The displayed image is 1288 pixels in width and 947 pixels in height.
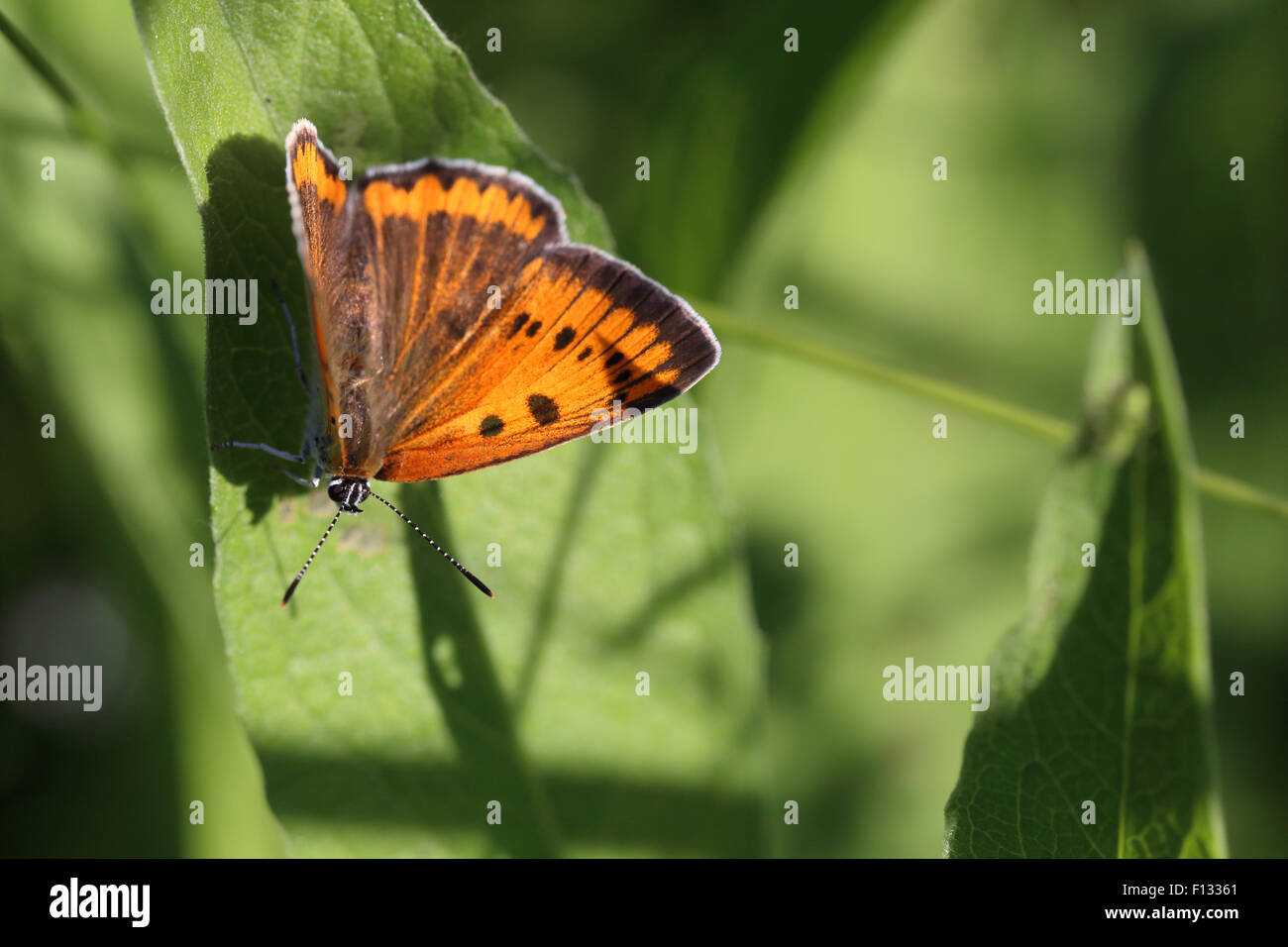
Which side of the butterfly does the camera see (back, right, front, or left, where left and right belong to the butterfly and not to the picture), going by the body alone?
front
